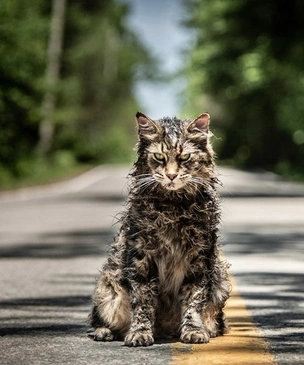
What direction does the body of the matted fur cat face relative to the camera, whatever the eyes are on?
toward the camera
